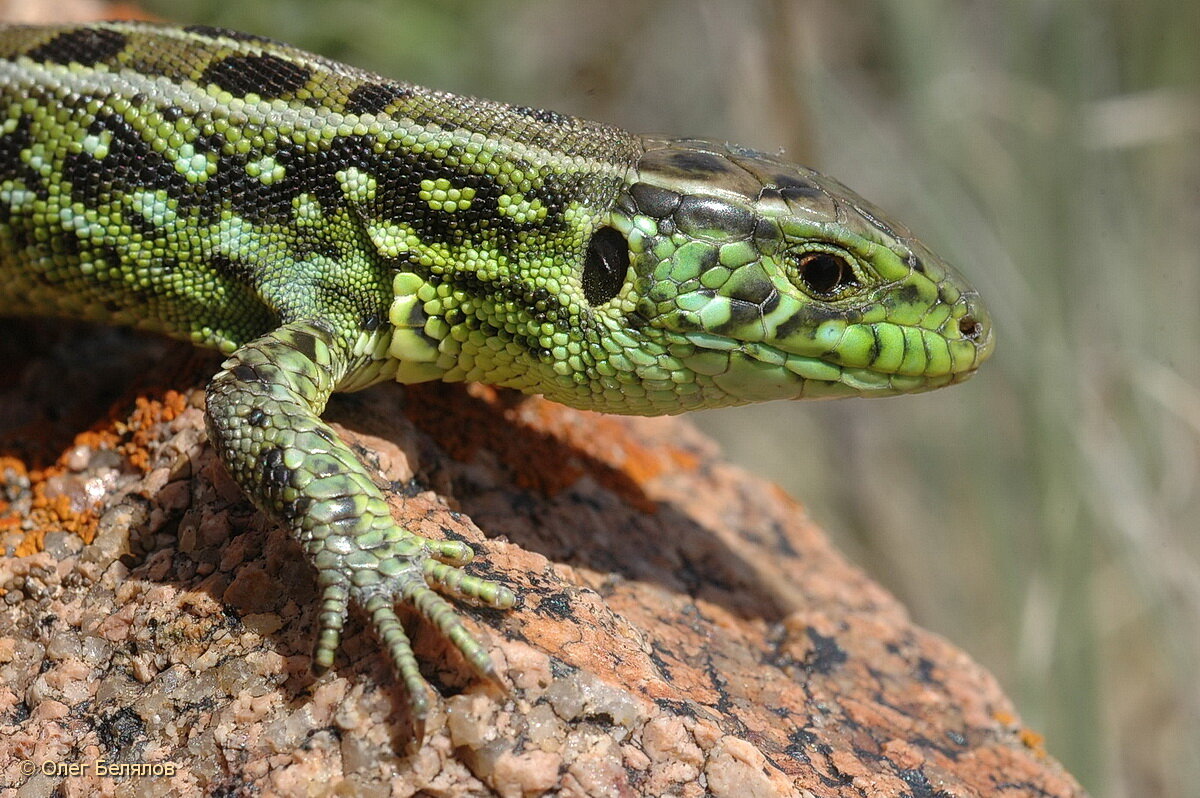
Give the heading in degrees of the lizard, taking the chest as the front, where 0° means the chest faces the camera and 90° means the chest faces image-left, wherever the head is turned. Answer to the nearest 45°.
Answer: approximately 270°
